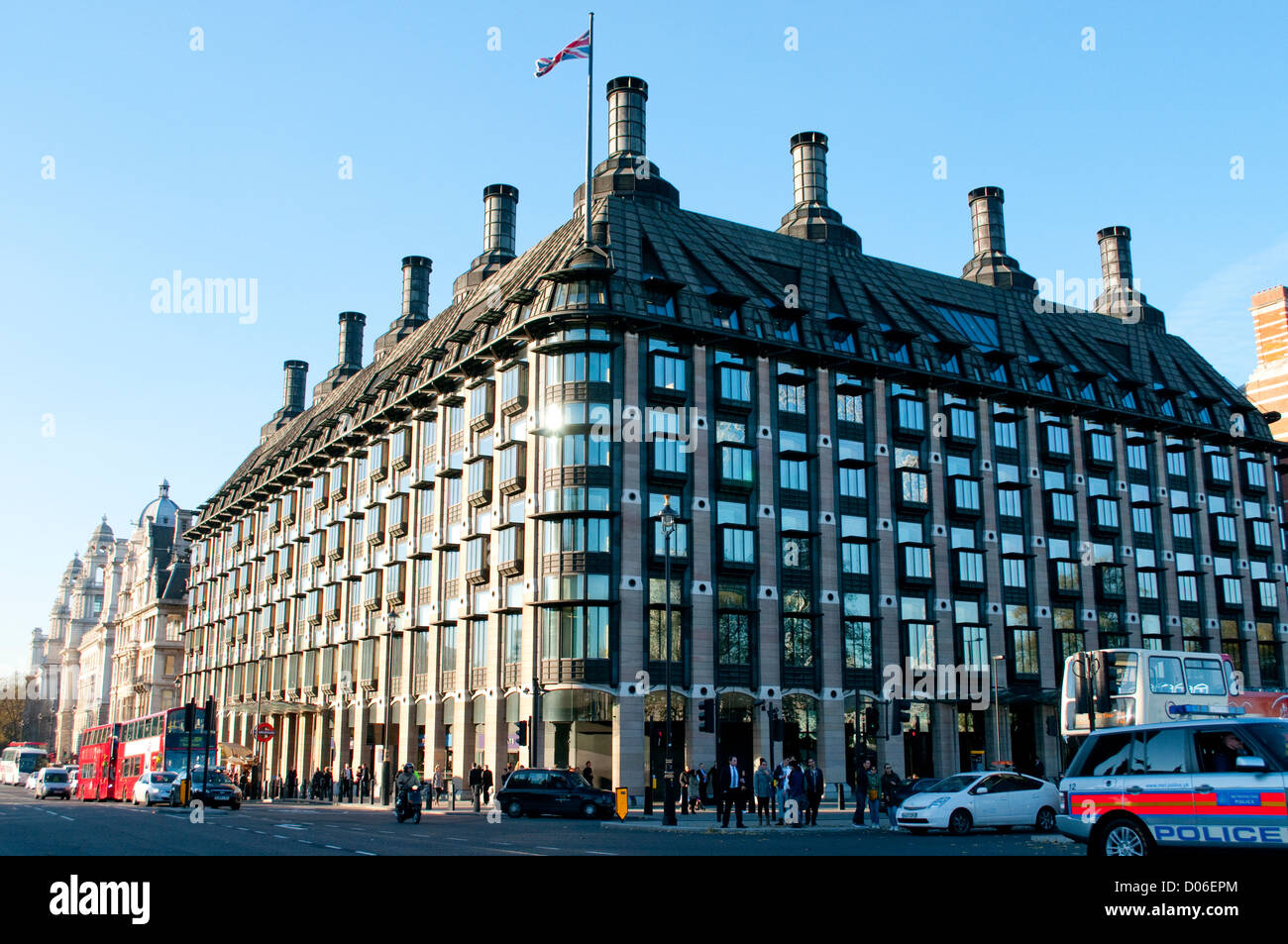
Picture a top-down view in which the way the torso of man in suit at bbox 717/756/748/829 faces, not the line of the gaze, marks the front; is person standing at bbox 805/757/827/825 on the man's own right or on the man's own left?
on the man's own left

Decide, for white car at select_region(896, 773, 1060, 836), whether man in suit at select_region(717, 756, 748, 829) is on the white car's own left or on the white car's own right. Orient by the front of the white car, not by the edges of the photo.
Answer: on the white car's own right

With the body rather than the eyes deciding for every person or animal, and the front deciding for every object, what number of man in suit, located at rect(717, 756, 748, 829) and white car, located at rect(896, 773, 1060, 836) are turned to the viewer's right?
0

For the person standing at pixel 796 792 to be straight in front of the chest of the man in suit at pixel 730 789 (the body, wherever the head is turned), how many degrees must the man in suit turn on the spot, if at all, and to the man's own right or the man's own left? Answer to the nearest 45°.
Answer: approximately 45° to the man's own left

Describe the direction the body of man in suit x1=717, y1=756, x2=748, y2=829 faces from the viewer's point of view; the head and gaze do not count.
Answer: toward the camera
